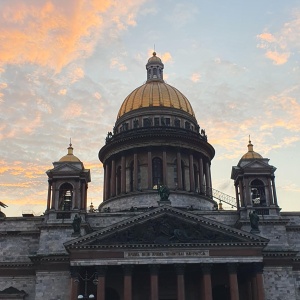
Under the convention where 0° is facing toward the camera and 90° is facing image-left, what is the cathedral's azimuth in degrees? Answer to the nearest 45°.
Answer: approximately 0°
